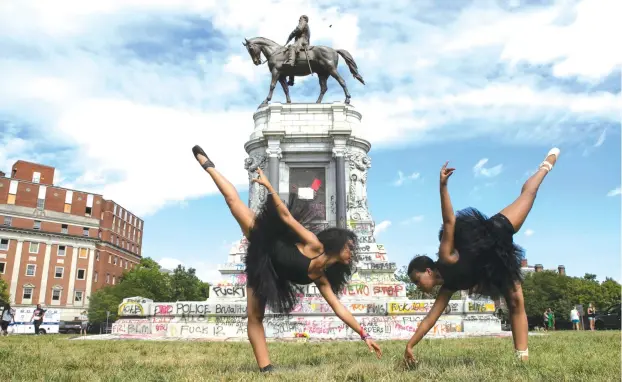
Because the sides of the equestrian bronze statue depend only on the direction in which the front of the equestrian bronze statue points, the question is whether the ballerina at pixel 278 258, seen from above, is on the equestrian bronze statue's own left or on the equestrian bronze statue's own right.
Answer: on the equestrian bronze statue's own left

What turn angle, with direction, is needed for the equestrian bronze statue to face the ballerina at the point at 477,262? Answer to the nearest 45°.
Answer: approximately 90° to its left

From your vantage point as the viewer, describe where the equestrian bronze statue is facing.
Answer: facing to the left of the viewer
